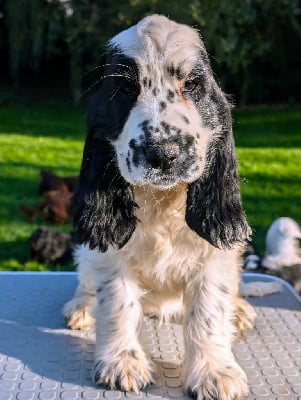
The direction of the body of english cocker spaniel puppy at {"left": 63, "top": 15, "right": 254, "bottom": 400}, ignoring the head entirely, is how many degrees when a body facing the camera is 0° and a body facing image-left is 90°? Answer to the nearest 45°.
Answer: approximately 0°
